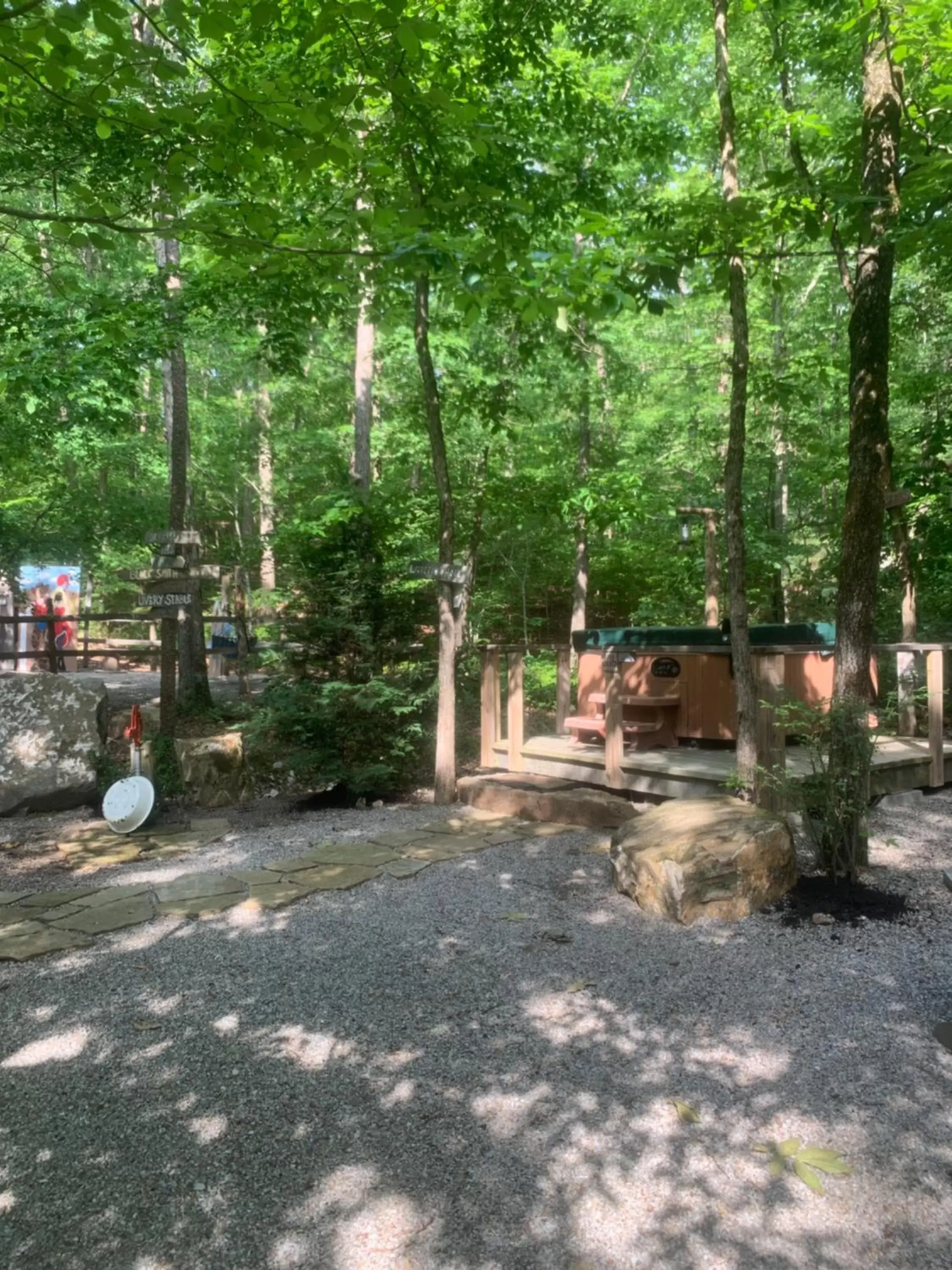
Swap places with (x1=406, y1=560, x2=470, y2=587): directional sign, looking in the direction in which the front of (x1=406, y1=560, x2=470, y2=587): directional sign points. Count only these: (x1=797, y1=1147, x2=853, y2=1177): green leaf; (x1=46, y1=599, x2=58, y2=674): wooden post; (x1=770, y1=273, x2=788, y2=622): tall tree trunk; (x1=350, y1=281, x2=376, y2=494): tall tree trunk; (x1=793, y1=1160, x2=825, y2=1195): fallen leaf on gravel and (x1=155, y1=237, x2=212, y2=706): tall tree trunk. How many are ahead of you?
2

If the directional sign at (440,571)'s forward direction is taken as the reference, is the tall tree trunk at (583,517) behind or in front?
behind

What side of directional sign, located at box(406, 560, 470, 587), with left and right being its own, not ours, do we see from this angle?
front

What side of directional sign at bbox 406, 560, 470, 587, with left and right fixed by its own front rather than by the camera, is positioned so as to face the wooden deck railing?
left

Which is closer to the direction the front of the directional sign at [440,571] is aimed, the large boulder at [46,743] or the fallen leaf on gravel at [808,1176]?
the fallen leaf on gravel

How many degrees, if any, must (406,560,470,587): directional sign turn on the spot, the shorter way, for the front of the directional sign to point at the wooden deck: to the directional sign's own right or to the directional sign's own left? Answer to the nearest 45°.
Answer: approximately 90° to the directional sign's own left

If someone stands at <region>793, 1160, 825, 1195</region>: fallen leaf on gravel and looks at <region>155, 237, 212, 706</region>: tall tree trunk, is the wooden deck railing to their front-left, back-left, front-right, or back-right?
front-right

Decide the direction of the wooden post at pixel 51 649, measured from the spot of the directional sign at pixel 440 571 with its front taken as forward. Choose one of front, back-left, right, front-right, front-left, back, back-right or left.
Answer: back-right

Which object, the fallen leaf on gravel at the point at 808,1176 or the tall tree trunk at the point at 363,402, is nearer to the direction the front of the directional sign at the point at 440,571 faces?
the fallen leaf on gravel

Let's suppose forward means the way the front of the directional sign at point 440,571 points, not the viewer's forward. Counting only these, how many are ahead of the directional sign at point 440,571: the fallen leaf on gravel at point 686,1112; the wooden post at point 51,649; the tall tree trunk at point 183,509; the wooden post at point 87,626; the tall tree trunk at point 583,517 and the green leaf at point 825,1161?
2

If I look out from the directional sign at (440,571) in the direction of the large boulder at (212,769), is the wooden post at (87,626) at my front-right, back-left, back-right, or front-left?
front-right

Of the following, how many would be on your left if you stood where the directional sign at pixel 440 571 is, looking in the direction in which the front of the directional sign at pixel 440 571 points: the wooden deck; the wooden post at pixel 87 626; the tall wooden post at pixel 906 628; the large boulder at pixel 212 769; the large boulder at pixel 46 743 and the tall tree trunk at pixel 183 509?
2

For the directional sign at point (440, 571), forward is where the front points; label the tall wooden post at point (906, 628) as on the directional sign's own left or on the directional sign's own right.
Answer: on the directional sign's own left

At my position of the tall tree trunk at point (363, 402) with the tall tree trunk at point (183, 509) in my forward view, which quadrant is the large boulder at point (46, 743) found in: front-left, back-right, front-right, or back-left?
front-left

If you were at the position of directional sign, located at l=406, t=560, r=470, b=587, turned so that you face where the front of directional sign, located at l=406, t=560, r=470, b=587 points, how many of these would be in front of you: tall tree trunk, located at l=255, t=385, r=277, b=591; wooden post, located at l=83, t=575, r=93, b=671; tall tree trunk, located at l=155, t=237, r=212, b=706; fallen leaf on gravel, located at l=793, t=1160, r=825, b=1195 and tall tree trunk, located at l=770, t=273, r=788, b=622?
1

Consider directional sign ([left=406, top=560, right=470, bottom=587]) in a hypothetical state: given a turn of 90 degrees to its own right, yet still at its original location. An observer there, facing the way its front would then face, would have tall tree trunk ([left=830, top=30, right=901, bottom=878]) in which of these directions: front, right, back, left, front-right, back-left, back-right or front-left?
back-left

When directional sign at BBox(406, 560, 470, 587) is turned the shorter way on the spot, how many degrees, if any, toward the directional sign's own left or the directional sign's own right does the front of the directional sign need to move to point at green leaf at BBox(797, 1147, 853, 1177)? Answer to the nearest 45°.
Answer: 0° — it already faces it

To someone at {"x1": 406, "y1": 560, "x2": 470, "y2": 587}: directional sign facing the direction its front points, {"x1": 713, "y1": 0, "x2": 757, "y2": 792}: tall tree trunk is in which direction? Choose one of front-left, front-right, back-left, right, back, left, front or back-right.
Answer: front-left

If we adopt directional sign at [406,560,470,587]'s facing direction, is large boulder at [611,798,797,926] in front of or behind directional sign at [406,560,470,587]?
in front
